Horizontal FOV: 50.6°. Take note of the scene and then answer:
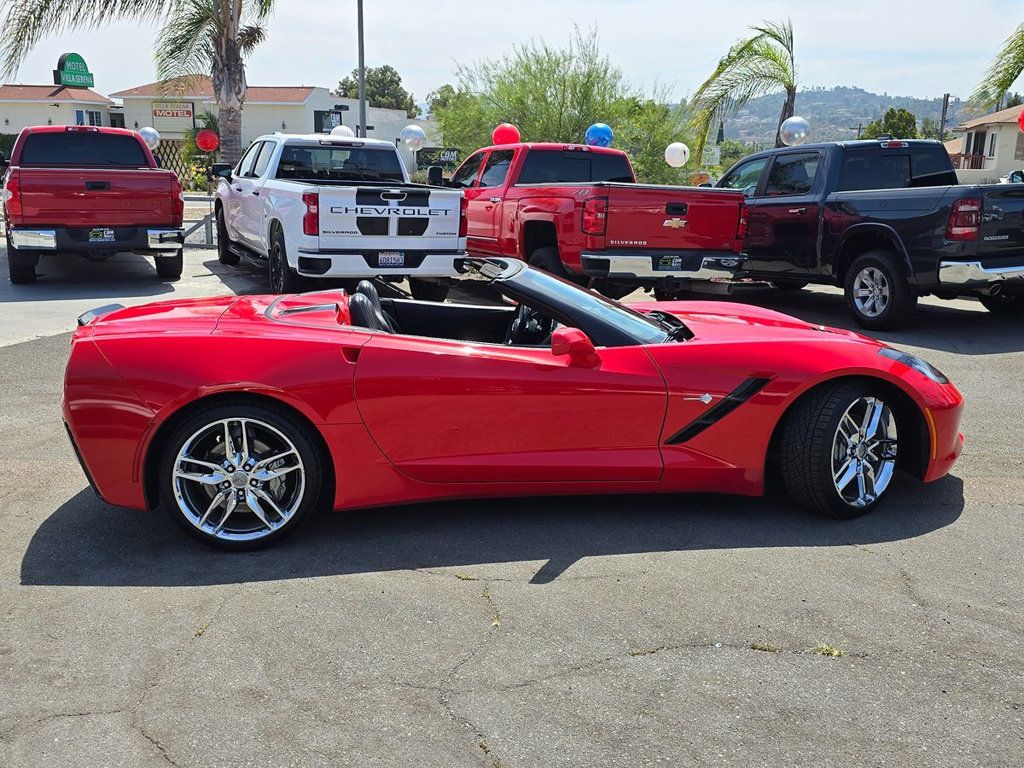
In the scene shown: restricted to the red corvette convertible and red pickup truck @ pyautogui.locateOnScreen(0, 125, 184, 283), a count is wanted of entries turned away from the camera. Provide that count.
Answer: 1

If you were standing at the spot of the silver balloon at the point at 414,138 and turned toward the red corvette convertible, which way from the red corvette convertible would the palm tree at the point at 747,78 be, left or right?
left

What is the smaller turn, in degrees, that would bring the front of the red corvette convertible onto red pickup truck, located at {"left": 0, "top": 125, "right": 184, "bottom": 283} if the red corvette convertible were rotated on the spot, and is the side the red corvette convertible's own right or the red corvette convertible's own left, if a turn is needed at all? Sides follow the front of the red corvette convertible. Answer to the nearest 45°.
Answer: approximately 135° to the red corvette convertible's own left

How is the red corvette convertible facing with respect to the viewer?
to the viewer's right

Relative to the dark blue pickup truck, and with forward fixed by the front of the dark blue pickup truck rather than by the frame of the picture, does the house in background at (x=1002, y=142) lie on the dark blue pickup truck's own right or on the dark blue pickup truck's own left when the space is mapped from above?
on the dark blue pickup truck's own right

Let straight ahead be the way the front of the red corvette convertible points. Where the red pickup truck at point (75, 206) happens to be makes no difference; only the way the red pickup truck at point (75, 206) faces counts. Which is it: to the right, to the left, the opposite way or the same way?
to the left

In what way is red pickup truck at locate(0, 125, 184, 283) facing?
away from the camera

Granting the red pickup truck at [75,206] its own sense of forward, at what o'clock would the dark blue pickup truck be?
The dark blue pickup truck is roughly at 4 o'clock from the red pickup truck.

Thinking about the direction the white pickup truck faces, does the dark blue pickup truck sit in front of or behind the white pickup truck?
behind

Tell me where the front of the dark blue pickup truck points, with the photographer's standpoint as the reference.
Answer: facing away from the viewer and to the left of the viewer

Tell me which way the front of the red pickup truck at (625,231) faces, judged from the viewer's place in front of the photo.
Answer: facing away from the viewer and to the left of the viewer
